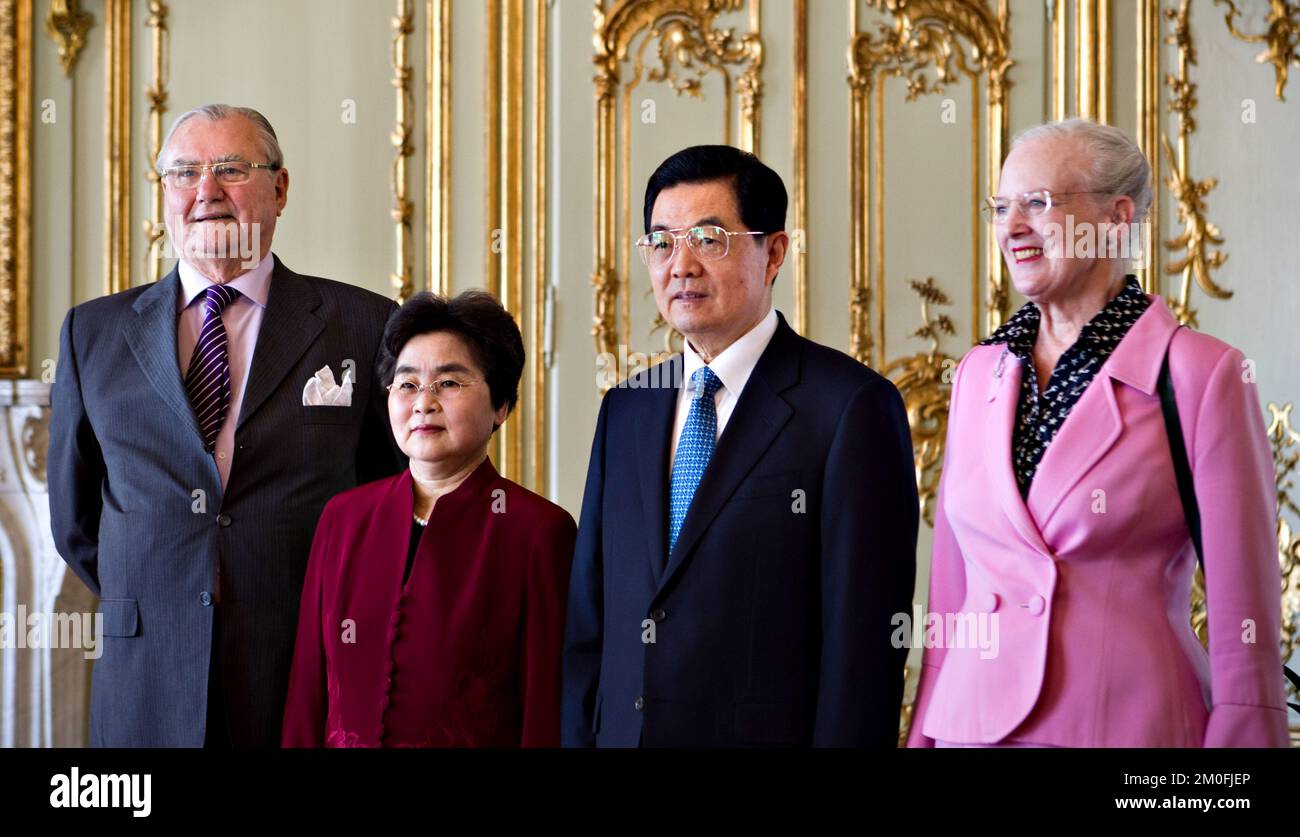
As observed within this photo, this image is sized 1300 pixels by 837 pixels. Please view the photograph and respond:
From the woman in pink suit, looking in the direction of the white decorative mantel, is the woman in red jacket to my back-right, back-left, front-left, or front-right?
front-left

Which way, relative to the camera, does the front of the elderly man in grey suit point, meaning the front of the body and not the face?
toward the camera

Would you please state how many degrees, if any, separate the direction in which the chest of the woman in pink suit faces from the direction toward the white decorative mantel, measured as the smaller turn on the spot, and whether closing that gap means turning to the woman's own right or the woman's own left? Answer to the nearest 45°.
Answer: approximately 90° to the woman's own right

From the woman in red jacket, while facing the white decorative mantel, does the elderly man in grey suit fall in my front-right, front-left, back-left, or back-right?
front-left

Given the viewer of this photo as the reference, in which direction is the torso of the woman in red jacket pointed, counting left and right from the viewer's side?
facing the viewer and to the left of the viewer

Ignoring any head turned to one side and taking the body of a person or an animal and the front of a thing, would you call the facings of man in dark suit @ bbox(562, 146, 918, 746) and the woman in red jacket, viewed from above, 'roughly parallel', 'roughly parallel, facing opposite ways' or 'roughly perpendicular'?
roughly parallel

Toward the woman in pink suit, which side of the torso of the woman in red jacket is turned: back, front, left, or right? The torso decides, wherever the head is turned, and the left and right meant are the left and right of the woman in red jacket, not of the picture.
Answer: left

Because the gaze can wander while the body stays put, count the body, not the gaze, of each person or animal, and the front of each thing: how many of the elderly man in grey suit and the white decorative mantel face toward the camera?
2

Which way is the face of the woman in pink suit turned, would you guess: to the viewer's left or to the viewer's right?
to the viewer's left
